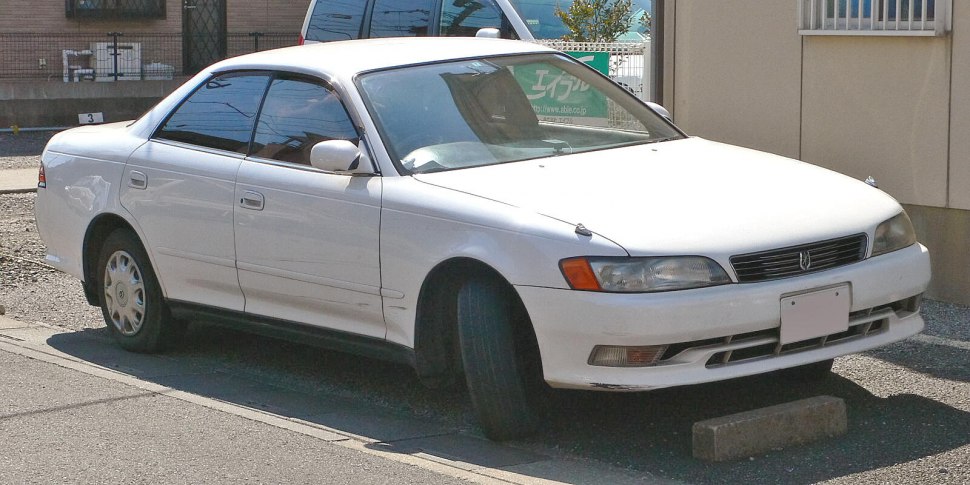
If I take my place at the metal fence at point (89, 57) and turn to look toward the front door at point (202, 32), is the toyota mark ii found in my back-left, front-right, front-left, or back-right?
back-right

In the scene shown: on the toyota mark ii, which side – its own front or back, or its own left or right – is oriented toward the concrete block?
front

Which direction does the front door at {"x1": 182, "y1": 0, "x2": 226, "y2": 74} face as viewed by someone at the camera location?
facing the viewer

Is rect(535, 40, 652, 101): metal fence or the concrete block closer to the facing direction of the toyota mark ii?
the concrete block

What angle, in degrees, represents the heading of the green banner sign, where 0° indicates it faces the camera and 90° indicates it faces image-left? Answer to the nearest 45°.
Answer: approximately 0°

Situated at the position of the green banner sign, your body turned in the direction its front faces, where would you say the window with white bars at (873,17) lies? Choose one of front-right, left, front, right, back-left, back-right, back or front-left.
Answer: front-left

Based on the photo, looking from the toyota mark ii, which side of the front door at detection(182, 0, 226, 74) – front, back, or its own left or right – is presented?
front

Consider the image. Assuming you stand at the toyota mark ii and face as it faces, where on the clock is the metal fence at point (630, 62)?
The metal fence is roughly at 8 o'clock from the toyota mark ii.

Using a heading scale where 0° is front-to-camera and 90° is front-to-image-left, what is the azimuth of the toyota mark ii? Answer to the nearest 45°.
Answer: approximately 315°

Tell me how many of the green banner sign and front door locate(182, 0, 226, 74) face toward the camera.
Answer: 2
